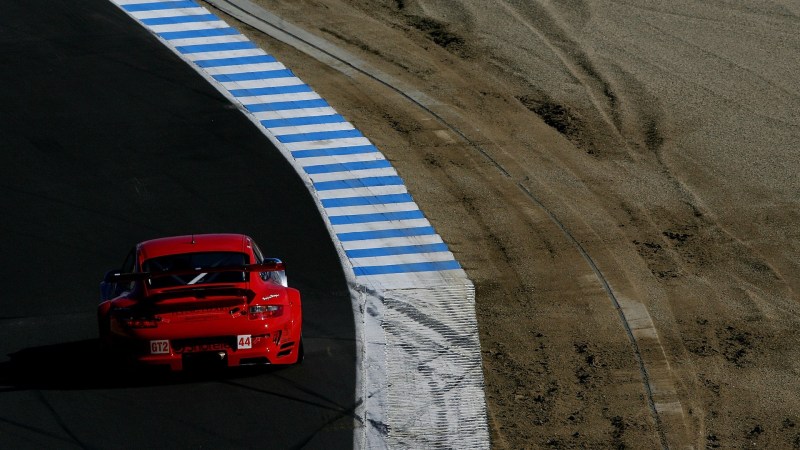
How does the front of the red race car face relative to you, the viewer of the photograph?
facing away from the viewer
